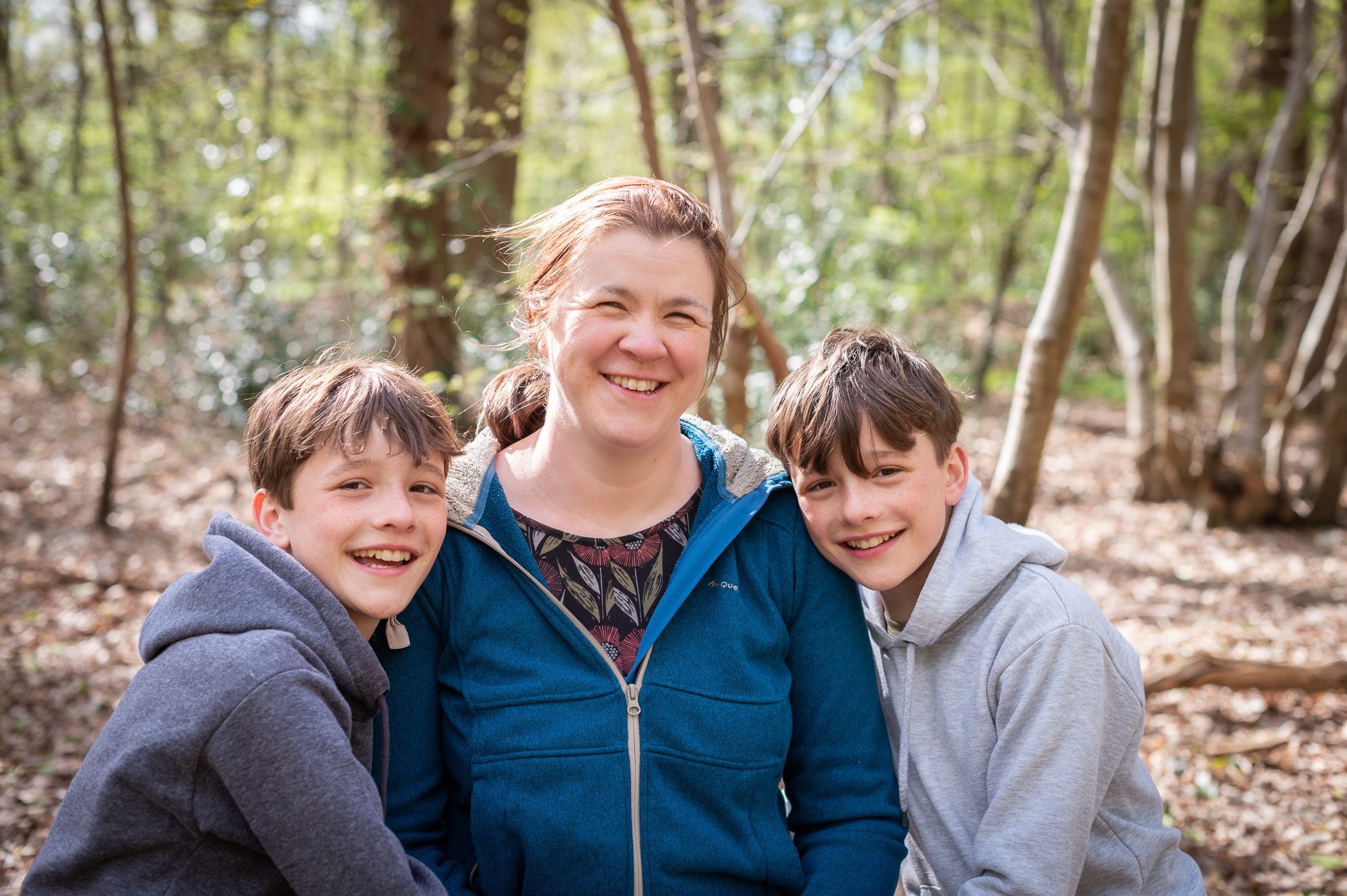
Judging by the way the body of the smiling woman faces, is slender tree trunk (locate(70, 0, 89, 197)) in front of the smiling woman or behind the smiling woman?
behind

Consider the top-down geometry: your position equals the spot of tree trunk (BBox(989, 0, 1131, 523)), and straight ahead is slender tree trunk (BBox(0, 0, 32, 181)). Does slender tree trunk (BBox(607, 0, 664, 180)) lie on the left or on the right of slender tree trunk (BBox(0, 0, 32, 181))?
left

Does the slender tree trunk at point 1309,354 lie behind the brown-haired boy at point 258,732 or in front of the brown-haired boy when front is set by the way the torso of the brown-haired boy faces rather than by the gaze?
in front

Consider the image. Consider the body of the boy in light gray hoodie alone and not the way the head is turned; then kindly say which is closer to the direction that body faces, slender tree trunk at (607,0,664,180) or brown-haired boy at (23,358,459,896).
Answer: the brown-haired boy

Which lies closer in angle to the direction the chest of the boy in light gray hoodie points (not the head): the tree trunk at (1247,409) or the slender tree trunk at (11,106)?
the slender tree trunk

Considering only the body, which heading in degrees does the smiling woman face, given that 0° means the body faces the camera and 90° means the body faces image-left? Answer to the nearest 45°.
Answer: approximately 0°

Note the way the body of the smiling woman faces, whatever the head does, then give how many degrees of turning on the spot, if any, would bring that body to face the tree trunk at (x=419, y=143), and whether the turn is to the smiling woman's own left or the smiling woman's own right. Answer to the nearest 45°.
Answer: approximately 180°

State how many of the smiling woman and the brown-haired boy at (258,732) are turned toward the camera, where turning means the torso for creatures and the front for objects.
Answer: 1

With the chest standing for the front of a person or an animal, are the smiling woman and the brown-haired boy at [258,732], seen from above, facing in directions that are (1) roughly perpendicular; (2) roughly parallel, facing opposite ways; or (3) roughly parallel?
roughly perpendicular

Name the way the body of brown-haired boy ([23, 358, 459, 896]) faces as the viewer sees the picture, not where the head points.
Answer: to the viewer's right

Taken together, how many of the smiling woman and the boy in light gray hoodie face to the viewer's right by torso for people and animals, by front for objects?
0
